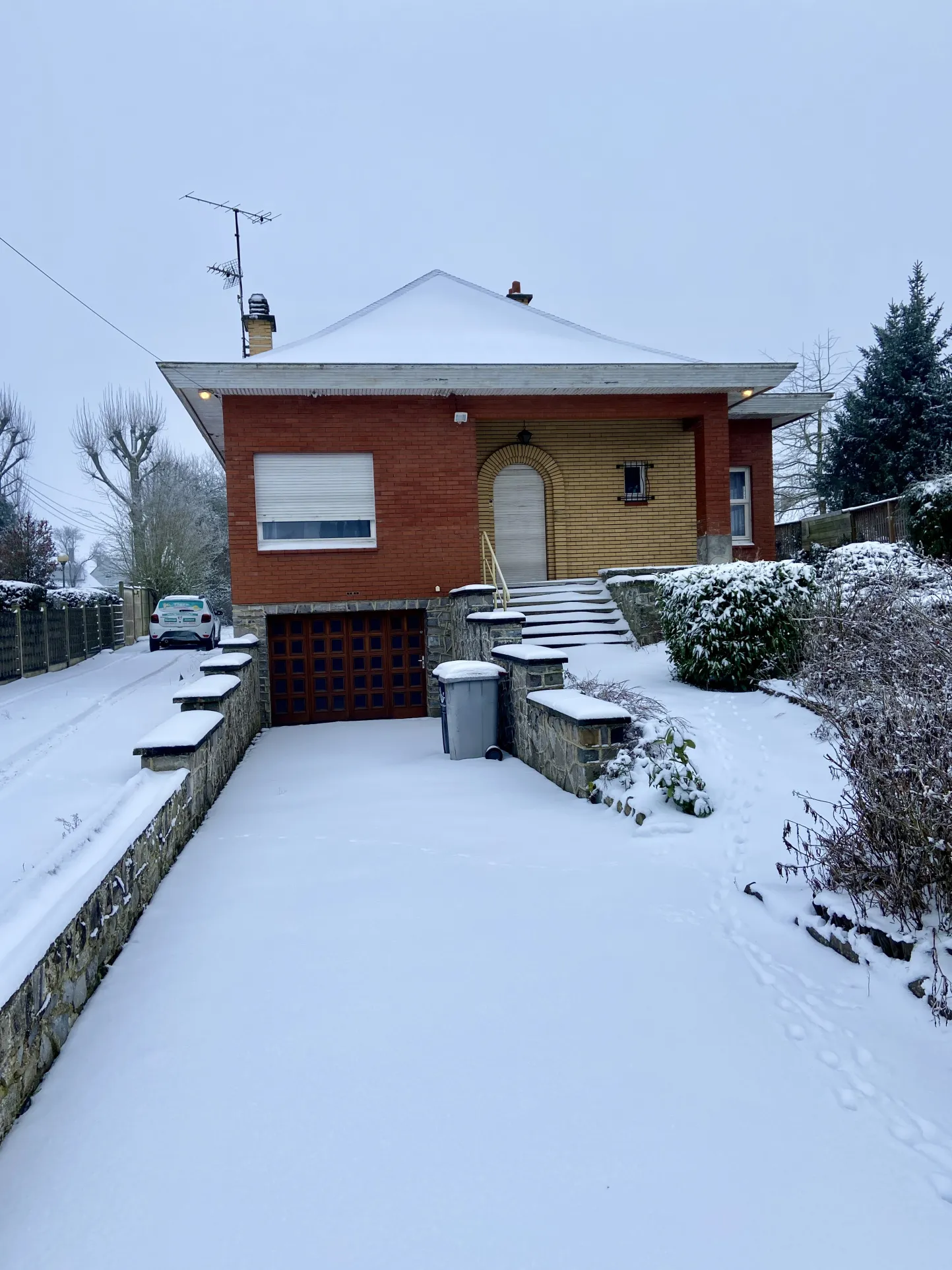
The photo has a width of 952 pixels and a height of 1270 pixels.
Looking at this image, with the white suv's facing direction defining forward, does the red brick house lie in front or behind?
behind

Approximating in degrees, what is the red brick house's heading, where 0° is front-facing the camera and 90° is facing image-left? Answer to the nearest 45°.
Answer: approximately 0°

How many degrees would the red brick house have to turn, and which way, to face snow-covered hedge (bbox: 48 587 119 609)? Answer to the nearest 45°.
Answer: approximately 135° to its right

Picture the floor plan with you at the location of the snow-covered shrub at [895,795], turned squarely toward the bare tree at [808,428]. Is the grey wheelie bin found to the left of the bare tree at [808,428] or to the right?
left
